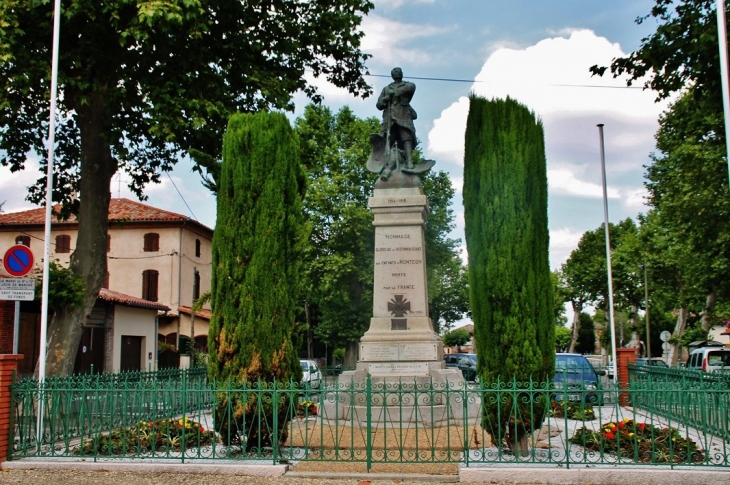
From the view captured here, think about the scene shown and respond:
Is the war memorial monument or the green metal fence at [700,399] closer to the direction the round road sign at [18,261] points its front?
the green metal fence

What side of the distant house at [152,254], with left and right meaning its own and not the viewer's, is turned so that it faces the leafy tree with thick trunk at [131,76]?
front

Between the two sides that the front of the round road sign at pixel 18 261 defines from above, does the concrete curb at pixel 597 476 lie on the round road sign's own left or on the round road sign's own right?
on the round road sign's own left

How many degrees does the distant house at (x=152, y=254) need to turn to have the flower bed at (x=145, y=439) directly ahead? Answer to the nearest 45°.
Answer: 0° — it already faces it

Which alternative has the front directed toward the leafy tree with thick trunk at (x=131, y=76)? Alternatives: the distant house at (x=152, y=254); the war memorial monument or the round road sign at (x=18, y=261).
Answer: the distant house

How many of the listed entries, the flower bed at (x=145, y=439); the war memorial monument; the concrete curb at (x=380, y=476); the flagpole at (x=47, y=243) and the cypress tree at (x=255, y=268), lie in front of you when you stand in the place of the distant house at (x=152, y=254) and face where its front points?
5

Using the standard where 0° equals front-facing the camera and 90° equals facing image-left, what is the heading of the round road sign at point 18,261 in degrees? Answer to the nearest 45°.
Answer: approximately 0°

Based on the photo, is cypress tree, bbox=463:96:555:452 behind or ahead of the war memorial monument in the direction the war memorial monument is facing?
ahead

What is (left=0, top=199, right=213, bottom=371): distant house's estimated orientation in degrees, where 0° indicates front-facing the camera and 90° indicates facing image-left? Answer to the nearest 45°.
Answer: approximately 0°

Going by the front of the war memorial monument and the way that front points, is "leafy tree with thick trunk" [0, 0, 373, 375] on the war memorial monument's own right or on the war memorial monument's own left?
on the war memorial monument's own right
